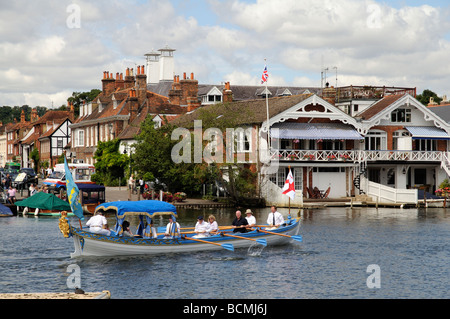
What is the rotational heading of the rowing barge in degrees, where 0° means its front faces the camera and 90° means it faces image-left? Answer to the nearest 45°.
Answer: approximately 270°

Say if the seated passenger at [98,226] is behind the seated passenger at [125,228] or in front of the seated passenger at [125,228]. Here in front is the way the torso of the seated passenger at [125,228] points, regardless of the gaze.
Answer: behind
